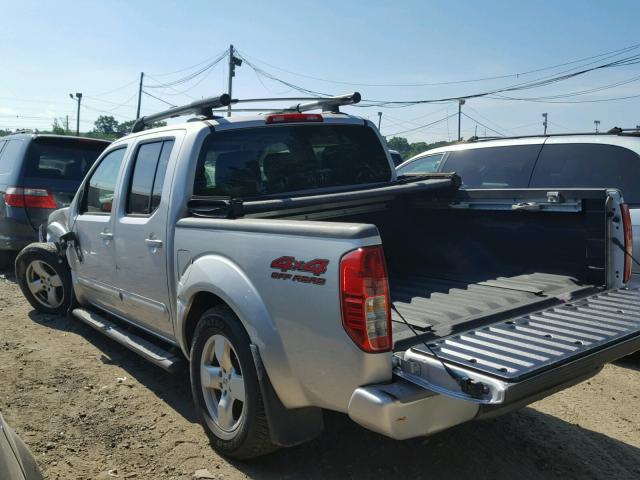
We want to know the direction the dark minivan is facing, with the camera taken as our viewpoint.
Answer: facing away from the viewer and to the left of the viewer

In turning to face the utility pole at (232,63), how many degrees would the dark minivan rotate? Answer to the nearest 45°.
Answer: approximately 45° to its right

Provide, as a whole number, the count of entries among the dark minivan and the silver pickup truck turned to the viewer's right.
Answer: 0

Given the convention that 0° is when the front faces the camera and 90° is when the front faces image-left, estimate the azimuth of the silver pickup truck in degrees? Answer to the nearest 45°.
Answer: approximately 135°

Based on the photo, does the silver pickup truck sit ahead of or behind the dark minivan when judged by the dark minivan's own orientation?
behind

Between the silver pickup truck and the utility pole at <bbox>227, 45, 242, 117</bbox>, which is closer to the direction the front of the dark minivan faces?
the utility pole

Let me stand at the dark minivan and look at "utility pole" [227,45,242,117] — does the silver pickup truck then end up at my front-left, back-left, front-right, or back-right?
back-right

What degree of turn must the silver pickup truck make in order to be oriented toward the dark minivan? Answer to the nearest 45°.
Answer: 0° — it already faces it
